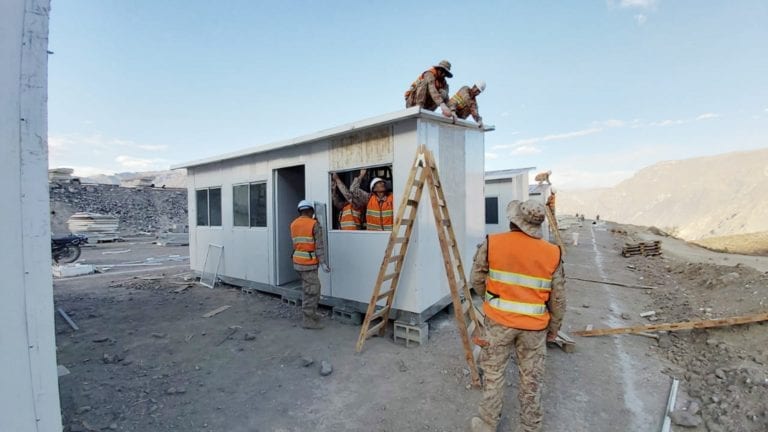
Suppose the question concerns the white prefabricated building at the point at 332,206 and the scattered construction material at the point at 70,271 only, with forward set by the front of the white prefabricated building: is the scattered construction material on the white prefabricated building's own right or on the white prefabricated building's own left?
on the white prefabricated building's own right

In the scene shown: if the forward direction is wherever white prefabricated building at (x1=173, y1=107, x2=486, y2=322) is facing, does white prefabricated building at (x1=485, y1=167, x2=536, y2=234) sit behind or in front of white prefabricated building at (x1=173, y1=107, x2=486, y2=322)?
behind

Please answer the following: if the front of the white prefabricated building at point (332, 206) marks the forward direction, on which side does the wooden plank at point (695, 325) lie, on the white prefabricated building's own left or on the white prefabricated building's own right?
on the white prefabricated building's own left

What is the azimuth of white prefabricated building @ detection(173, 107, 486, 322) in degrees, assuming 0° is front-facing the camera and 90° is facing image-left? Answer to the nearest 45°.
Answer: approximately 45°
